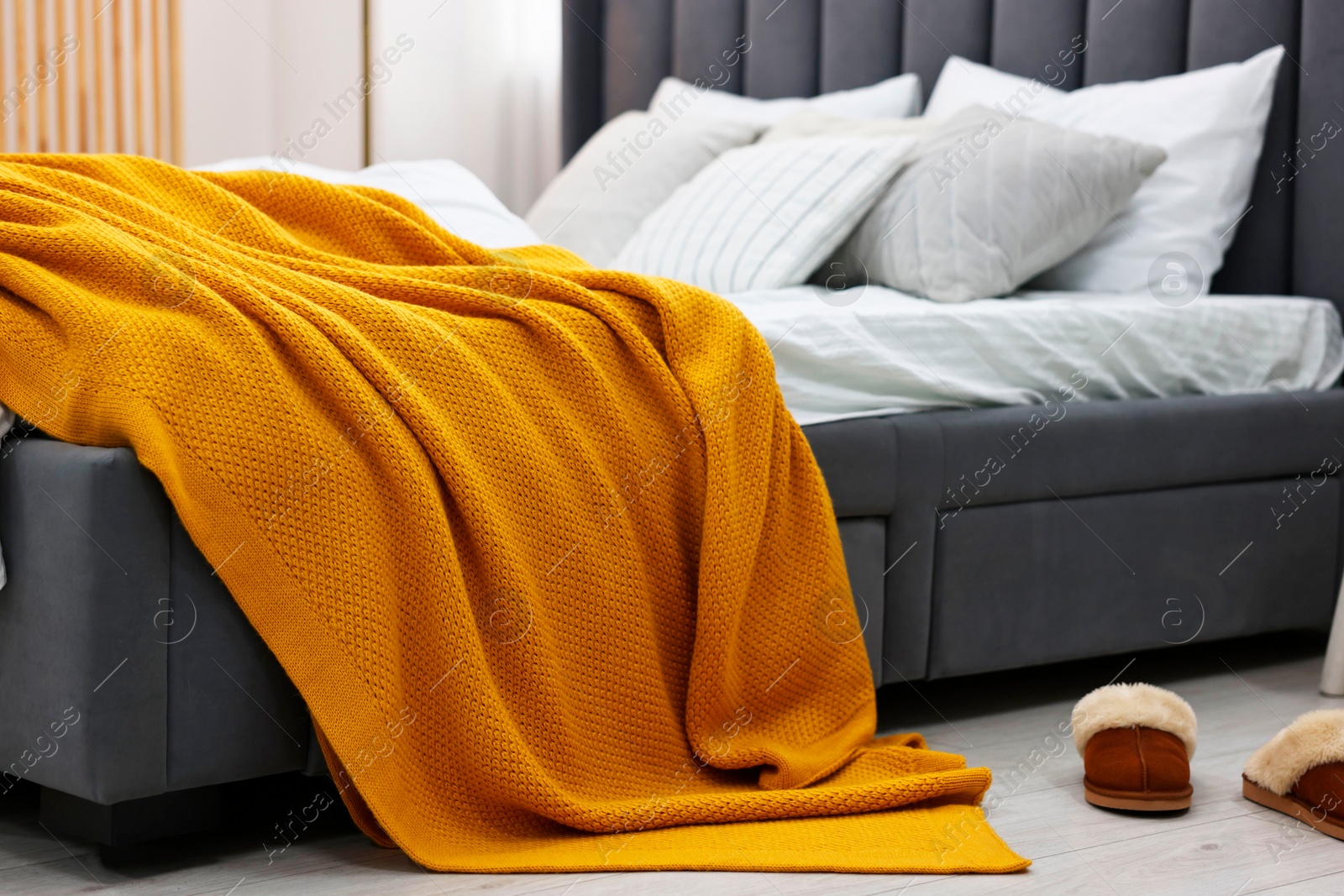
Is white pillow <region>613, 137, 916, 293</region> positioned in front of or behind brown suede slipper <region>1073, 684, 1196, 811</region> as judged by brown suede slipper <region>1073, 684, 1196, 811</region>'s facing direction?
behind

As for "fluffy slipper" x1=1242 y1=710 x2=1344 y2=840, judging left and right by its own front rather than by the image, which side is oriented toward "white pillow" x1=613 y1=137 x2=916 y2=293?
back

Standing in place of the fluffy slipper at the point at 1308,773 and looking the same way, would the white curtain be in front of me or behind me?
behind

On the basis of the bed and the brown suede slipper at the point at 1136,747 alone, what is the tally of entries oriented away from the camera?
0

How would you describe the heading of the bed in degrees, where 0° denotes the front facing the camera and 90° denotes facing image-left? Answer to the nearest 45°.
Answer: approximately 45°

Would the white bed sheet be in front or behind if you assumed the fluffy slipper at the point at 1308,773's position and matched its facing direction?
behind

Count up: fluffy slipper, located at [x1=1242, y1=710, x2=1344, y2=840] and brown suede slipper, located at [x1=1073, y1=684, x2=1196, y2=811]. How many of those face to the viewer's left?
0

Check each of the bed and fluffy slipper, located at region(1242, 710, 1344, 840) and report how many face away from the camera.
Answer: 0

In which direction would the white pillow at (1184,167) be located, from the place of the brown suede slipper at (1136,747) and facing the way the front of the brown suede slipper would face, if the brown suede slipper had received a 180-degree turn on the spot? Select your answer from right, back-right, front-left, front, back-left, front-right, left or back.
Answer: front

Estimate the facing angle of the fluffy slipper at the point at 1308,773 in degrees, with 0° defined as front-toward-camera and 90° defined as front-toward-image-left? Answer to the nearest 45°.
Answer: approximately 315°
